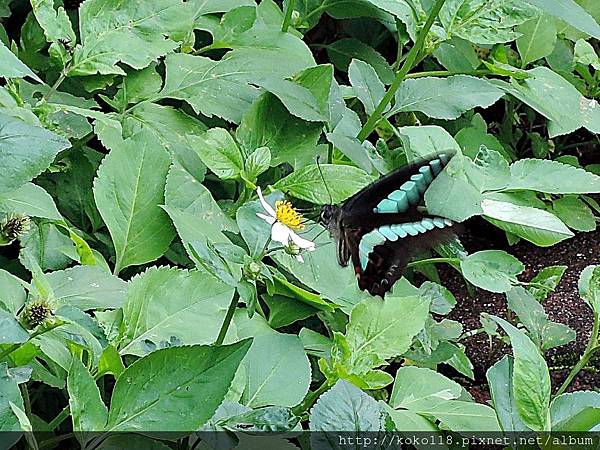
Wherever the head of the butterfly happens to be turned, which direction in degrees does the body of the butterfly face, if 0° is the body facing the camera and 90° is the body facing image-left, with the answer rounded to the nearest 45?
approximately 90°
